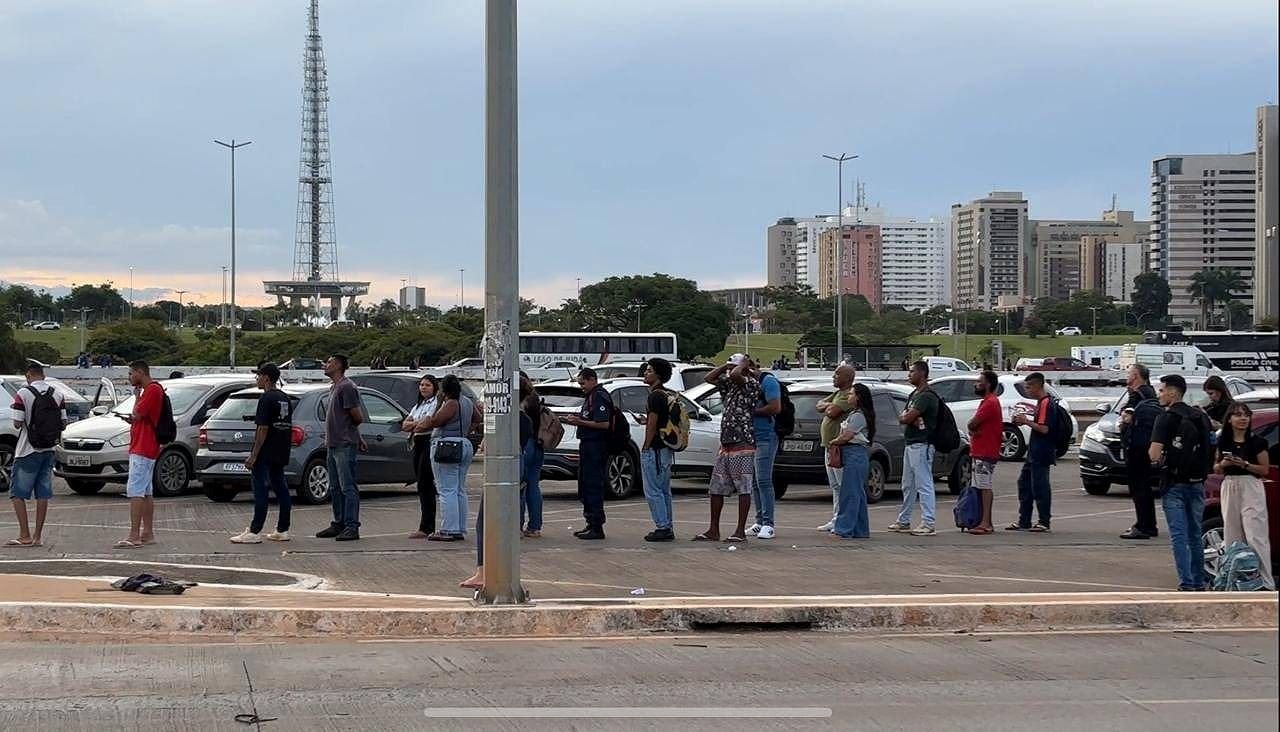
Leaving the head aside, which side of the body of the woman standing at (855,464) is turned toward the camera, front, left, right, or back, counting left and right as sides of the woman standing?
left

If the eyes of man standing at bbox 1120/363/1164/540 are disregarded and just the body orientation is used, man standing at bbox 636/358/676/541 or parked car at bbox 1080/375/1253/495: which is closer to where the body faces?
the man standing

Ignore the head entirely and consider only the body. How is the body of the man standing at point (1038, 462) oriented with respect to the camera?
to the viewer's left

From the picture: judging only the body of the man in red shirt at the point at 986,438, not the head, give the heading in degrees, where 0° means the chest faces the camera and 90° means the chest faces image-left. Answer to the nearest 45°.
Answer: approximately 90°

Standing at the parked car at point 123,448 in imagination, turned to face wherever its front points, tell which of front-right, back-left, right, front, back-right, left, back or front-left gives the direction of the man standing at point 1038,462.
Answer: left

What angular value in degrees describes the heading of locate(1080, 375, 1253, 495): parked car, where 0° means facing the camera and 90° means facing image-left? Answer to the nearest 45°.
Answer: approximately 45°

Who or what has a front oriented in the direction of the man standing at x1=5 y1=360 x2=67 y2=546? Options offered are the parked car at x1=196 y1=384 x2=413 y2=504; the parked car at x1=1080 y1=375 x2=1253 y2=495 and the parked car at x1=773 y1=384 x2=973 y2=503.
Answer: the parked car at x1=1080 y1=375 x2=1253 y2=495

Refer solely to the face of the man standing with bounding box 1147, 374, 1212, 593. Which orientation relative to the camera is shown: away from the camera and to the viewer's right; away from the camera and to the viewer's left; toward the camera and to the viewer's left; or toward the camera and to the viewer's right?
away from the camera and to the viewer's left

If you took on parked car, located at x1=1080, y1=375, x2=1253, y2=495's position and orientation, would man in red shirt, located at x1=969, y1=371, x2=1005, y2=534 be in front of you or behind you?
in front

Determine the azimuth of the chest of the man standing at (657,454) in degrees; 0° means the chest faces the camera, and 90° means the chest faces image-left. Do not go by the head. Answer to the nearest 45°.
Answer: approximately 90°

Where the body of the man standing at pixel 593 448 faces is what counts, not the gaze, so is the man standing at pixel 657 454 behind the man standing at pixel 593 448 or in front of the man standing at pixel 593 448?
behind

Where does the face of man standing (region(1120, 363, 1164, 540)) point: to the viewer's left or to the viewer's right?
to the viewer's left

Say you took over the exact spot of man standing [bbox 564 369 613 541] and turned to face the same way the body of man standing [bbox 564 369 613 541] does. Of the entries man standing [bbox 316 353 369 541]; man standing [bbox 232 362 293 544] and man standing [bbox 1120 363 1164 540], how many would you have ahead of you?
2

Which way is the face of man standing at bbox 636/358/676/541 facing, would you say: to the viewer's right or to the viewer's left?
to the viewer's left

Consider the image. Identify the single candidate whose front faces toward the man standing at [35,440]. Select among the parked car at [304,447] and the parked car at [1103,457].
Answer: the parked car at [1103,457]

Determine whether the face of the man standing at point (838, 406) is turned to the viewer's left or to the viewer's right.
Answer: to the viewer's left

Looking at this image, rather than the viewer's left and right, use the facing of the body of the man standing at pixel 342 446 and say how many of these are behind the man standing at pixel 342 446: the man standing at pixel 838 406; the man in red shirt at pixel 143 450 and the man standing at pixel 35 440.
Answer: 1

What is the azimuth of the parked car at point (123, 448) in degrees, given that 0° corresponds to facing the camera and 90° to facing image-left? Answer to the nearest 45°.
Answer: approximately 45°
